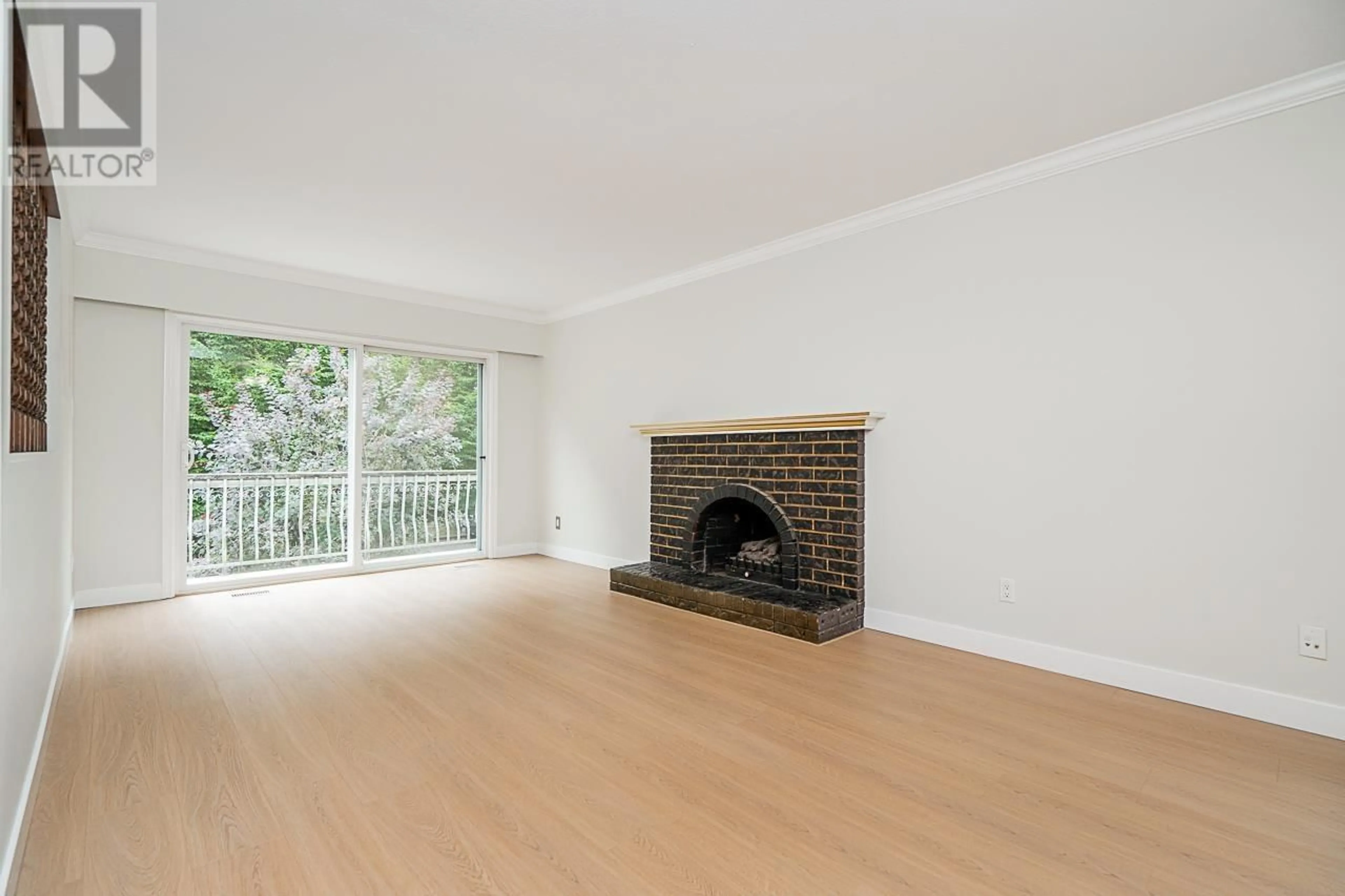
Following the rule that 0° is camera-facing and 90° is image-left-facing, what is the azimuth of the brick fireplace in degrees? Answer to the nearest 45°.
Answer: approximately 45°
